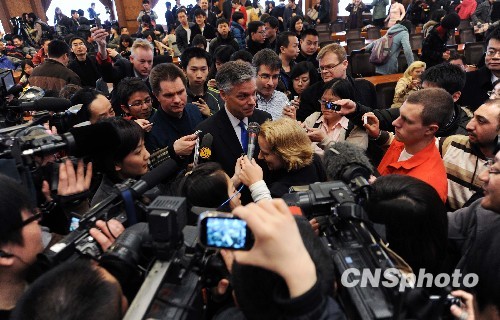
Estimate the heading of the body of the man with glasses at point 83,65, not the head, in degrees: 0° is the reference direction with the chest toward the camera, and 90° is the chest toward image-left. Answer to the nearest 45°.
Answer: approximately 0°

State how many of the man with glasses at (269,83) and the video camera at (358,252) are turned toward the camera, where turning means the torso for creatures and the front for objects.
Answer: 1

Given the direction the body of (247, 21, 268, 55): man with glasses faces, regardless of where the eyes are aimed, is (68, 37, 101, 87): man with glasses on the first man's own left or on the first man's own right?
on the first man's own right

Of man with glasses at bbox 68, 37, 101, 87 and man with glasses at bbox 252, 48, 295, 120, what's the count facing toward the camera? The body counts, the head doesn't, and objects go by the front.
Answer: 2

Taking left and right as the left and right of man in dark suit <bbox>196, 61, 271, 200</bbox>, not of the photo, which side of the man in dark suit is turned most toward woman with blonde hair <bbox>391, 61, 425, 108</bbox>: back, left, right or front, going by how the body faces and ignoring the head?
left

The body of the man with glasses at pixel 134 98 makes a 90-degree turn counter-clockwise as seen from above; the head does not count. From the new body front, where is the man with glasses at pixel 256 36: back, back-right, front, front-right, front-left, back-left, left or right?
front

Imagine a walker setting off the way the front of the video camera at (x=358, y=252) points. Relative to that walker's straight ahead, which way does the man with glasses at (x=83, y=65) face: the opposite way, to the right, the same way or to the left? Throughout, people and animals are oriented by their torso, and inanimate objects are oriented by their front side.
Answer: the opposite way

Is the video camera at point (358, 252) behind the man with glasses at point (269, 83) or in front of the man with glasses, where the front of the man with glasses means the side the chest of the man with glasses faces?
in front

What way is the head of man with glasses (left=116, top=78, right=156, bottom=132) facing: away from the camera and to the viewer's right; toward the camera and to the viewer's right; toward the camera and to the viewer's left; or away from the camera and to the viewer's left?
toward the camera and to the viewer's right

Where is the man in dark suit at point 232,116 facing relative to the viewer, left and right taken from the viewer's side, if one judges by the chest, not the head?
facing the viewer and to the right of the viewer

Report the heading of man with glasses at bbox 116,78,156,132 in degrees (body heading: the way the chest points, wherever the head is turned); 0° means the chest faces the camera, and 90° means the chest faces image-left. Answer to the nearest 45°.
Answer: approximately 315°
